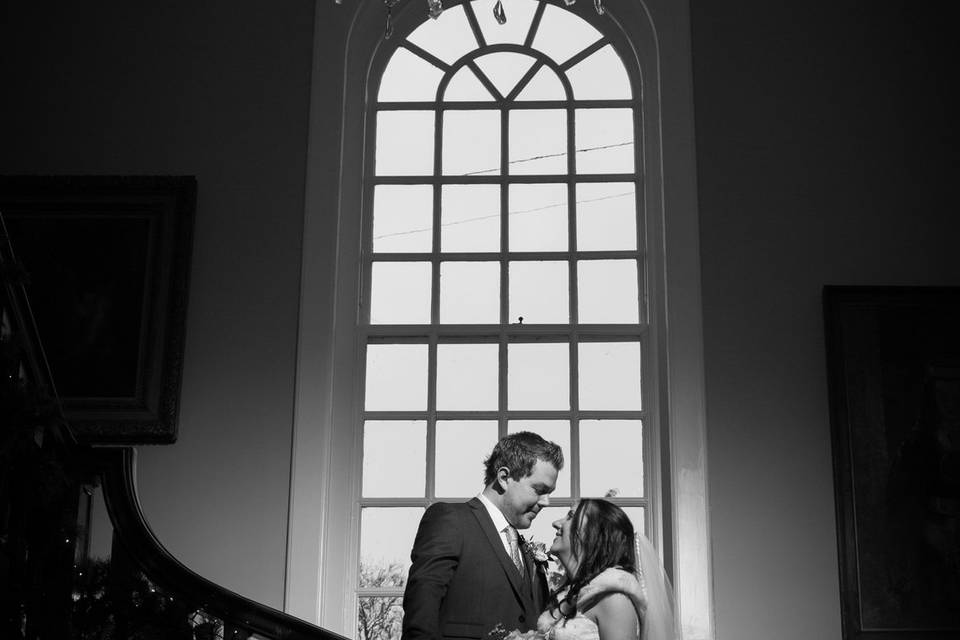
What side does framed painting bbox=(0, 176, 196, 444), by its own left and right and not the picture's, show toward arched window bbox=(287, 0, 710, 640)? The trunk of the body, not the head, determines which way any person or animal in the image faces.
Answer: left

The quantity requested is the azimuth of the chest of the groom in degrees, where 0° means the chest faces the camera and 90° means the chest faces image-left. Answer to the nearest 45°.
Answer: approximately 315°

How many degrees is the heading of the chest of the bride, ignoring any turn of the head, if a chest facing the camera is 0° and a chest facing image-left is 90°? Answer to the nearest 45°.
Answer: approximately 90°

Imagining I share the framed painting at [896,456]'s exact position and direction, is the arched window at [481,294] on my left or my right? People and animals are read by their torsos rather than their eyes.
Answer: on my right

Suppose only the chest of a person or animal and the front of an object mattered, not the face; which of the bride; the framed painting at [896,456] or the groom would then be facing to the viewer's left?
the bride
